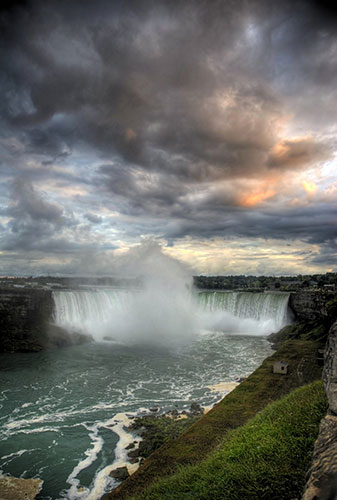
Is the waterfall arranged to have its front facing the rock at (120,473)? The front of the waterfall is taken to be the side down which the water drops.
yes

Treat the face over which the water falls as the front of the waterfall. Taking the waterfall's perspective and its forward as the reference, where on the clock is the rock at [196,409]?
The rock is roughly at 12 o'clock from the waterfall.

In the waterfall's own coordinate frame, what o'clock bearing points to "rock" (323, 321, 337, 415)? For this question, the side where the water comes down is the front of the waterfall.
The rock is roughly at 12 o'clock from the waterfall.

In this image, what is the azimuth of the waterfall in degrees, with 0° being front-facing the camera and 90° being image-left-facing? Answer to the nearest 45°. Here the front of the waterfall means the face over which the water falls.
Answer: approximately 0°

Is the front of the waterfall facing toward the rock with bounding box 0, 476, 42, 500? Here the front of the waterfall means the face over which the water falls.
yes

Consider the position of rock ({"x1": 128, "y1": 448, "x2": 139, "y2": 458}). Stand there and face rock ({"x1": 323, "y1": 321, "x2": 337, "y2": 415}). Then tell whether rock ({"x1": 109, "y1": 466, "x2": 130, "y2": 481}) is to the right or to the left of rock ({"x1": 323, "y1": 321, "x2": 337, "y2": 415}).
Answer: right
